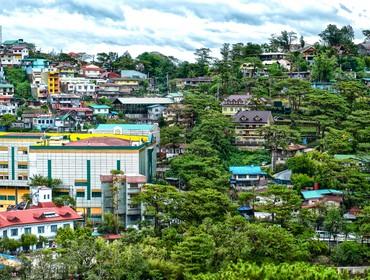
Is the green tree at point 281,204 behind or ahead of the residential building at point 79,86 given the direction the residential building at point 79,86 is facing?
ahead

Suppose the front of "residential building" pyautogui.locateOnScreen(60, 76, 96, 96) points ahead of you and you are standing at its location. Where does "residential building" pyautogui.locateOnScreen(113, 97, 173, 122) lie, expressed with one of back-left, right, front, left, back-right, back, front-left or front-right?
front-left

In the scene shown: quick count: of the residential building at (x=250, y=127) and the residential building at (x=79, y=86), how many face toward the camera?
2

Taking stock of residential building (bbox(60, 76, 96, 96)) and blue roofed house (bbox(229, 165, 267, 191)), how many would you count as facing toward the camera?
2

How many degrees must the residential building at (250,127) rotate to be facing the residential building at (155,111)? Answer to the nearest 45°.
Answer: approximately 135° to its right

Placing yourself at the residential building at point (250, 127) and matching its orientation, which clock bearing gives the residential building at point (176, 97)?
the residential building at point (176, 97) is roughly at 5 o'clock from the residential building at point (250, 127).

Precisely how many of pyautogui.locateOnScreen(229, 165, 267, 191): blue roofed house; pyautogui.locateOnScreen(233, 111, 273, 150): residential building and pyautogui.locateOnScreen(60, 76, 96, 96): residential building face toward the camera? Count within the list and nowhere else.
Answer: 3

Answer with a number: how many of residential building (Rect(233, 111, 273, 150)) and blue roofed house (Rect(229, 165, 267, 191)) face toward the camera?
2

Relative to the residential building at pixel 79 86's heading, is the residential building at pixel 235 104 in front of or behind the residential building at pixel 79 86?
in front

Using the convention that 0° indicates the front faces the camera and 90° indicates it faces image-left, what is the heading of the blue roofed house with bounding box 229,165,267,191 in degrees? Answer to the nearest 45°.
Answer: approximately 0°

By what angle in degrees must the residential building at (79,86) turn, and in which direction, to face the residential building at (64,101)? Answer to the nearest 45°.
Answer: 0° — it already faces it

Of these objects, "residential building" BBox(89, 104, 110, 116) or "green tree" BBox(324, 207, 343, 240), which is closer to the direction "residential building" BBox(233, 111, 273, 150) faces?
the green tree
